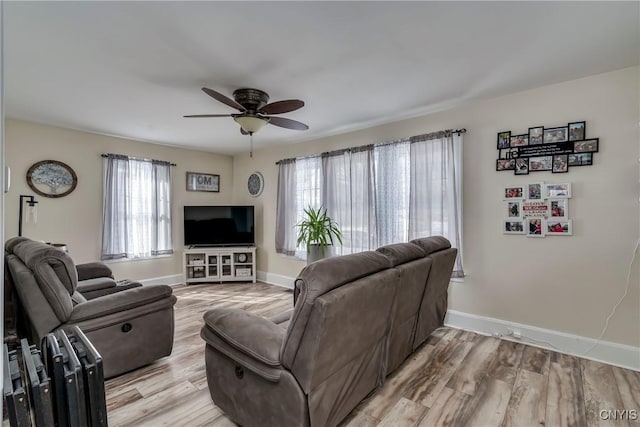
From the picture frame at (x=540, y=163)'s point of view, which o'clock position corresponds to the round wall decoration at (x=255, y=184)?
The round wall decoration is roughly at 3 o'clock from the picture frame.

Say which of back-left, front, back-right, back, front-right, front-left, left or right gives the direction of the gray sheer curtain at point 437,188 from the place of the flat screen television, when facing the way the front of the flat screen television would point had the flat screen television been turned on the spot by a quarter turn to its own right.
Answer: back-left

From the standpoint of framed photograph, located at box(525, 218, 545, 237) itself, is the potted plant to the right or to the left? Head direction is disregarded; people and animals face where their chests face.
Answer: on its right

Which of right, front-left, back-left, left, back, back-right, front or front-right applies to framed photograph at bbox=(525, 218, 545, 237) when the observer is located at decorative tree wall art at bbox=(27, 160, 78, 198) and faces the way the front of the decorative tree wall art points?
front-left

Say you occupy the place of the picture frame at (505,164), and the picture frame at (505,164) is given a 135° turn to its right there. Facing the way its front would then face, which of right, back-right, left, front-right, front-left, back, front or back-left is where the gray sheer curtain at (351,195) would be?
front-left
